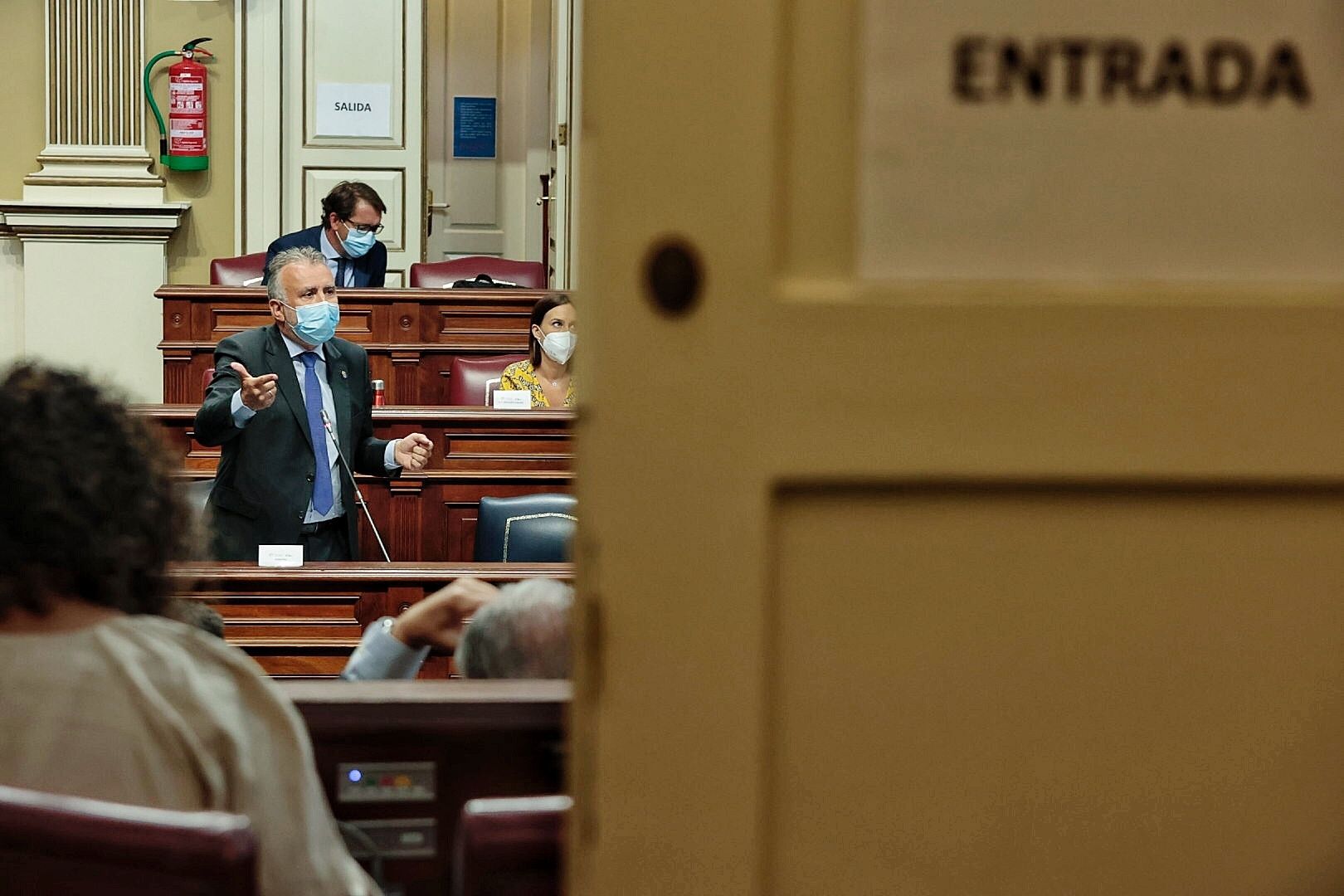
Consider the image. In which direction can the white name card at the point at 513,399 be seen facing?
toward the camera

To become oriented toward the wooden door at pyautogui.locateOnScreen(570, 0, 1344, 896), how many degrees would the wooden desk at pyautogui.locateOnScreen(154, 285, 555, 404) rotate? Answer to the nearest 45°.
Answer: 0° — it already faces it

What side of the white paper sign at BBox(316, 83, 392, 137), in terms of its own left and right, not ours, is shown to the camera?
front

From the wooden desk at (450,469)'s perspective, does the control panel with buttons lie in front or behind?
in front

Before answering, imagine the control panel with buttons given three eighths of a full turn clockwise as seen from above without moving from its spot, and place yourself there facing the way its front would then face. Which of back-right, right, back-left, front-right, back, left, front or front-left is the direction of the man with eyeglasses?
front-right

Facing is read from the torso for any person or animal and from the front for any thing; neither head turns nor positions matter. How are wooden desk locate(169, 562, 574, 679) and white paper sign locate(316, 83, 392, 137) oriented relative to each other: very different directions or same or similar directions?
same or similar directions

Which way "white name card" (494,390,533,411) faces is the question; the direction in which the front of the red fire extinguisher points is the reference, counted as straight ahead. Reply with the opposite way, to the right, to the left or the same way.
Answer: the same way

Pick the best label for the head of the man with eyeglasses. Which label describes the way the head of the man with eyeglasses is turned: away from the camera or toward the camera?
toward the camera

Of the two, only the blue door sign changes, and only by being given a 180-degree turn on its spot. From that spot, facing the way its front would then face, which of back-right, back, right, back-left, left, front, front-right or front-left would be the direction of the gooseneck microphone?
back

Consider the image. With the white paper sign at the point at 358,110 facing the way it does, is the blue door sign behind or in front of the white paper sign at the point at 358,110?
behind

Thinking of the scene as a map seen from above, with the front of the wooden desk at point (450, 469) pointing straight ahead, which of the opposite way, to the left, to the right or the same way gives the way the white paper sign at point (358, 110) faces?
the same way

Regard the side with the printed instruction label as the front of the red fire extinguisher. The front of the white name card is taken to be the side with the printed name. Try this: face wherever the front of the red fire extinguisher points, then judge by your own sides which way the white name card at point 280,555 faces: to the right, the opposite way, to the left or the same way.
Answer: the same way

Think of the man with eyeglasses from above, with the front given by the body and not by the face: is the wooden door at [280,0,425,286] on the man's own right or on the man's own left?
on the man's own left

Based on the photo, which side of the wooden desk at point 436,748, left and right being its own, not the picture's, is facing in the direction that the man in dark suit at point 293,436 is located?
back

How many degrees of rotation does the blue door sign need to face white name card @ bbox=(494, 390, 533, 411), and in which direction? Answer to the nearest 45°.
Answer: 0° — it already faces it

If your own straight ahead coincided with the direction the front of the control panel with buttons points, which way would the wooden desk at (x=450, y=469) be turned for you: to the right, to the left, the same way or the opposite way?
the same way

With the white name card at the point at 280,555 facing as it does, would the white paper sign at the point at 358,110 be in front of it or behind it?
behind

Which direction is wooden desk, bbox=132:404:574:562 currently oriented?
toward the camera

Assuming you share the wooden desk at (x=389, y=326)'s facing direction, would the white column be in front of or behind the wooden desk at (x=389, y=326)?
behind

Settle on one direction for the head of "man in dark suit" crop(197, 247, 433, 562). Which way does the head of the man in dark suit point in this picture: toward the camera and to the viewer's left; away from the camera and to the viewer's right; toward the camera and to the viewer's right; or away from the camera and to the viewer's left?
toward the camera and to the viewer's right

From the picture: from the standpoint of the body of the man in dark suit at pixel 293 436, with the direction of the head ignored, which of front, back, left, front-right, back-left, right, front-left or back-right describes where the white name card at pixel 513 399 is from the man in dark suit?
left

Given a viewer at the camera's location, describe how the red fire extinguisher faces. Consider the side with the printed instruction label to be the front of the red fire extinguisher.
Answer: facing the viewer
